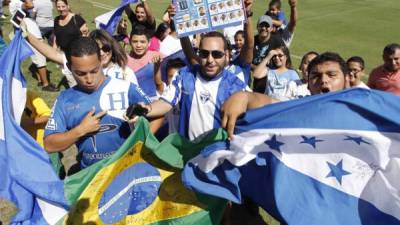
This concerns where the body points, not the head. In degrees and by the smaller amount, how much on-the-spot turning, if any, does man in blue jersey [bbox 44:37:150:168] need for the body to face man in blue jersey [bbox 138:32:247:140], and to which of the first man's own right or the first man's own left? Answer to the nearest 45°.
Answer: approximately 90° to the first man's own left

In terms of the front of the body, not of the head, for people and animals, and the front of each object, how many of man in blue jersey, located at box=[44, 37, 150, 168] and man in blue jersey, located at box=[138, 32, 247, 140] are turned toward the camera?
2

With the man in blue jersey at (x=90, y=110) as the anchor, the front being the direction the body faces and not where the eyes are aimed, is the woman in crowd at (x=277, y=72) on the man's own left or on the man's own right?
on the man's own left

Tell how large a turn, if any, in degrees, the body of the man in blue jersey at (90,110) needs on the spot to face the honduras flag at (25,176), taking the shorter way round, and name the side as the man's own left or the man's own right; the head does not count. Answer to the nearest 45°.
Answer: approximately 90° to the man's own right

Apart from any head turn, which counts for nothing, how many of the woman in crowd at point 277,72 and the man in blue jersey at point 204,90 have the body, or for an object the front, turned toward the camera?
2

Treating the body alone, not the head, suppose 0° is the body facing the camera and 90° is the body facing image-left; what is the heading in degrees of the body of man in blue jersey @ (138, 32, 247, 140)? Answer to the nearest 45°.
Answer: approximately 0°

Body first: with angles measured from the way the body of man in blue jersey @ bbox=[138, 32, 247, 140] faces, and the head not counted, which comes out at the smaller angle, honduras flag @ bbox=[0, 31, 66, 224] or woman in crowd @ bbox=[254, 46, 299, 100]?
the honduras flag

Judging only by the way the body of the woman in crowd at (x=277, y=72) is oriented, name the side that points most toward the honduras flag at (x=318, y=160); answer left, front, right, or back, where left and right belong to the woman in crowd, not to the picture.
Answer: front

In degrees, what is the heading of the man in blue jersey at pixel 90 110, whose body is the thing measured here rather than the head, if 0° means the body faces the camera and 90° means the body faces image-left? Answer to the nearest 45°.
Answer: approximately 0°
